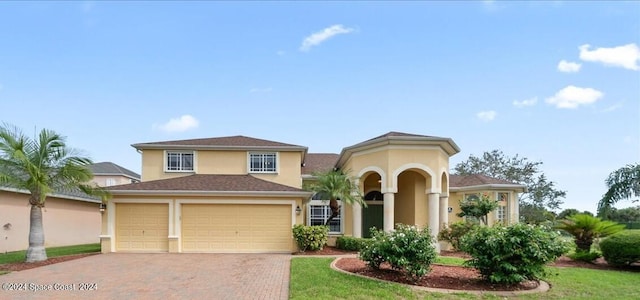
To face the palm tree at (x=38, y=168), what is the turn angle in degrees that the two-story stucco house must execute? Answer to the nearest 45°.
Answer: approximately 45° to its right

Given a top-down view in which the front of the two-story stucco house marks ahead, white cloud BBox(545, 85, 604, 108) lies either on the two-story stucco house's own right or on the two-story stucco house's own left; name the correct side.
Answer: on the two-story stucco house's own left

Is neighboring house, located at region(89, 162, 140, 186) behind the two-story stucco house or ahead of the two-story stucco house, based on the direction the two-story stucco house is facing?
behind

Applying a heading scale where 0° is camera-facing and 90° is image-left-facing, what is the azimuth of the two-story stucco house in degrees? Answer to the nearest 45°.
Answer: approximately 0°

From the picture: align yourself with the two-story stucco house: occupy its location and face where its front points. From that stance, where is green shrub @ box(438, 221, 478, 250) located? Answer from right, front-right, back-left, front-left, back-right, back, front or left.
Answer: left
